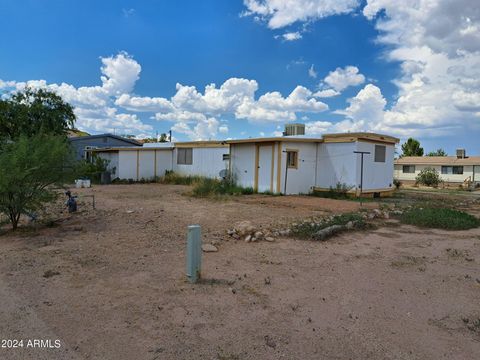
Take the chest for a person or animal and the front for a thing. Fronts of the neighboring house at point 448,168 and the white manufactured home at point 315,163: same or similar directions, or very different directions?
same or similar directions

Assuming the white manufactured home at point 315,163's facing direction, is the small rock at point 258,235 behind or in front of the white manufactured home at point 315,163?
in front

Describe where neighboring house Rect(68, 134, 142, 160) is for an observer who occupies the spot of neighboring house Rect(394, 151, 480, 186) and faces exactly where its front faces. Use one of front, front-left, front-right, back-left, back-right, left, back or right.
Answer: front-right

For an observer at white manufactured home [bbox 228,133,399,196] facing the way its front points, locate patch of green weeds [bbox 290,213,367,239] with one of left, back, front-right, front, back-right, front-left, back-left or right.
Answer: front-left

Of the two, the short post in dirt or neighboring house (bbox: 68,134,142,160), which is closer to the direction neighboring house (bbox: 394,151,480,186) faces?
the short post in dirt

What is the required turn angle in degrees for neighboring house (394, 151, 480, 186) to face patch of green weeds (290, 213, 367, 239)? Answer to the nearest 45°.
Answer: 0° — it already faces it

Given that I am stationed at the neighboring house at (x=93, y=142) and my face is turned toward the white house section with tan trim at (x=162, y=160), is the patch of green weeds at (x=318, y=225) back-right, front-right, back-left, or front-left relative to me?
front-right

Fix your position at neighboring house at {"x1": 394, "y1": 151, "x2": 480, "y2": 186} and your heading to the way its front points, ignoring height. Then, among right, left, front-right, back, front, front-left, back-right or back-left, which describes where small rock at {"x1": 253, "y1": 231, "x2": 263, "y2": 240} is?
front

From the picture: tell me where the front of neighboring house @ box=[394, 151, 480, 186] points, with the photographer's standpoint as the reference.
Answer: facing the viewer

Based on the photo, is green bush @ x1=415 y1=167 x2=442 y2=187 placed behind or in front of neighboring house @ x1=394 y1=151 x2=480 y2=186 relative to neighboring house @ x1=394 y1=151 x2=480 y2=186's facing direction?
in front

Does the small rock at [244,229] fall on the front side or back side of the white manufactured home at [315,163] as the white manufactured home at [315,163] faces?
on the front side

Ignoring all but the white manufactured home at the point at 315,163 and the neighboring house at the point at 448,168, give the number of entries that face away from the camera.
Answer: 0

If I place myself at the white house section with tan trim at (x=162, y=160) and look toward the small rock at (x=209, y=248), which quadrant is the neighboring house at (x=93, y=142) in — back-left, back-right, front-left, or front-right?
back-right

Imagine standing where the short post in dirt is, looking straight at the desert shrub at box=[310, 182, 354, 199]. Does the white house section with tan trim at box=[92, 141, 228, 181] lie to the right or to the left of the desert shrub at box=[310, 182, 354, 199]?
left

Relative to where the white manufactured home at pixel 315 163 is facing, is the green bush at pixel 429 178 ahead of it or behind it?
behind
